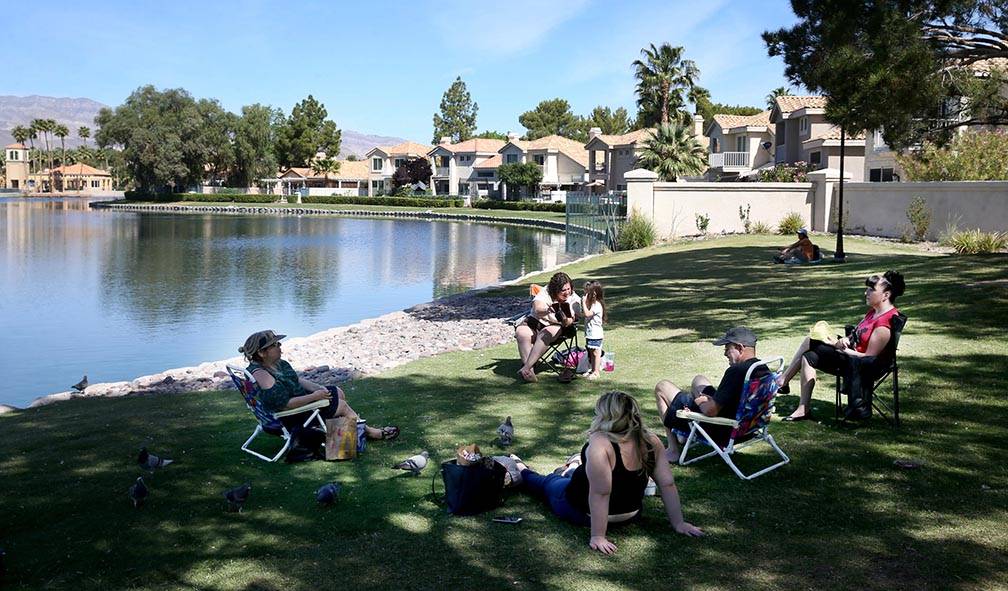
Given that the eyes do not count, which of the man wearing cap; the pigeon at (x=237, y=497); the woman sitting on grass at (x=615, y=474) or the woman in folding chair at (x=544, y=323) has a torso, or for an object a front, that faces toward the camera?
the woman in folding chair

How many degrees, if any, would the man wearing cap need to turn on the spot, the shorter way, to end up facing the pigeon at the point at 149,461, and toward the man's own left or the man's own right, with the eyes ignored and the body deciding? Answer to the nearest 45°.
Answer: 0° — they already face it

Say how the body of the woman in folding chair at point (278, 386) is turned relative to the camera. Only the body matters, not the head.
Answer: to the viewer's right

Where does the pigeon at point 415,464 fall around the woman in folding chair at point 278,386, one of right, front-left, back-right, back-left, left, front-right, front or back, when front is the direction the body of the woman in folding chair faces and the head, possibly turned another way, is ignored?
front-right

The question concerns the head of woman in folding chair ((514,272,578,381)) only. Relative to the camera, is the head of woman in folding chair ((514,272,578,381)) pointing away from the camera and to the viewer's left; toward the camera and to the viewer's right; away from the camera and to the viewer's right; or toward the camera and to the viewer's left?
toward the camera and to the viewer's right

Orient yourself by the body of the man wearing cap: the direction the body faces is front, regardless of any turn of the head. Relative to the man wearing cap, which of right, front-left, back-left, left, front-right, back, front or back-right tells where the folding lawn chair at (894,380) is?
back-right

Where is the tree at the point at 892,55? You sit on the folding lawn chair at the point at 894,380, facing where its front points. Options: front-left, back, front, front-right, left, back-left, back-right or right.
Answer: right

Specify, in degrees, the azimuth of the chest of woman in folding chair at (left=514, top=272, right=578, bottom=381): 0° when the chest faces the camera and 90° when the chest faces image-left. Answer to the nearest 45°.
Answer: approximately 0°

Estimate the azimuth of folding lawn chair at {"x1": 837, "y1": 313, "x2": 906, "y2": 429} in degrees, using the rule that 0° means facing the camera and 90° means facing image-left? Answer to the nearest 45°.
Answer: approximately 90°

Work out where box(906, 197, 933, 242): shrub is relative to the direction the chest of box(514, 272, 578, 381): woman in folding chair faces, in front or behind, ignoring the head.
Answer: behind

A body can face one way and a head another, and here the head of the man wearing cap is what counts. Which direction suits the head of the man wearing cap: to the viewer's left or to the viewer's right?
to the viewer's left

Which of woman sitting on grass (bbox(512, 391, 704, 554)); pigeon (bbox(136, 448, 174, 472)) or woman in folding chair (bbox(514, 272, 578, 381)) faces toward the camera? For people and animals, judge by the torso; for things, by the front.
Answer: the woman in folding chair

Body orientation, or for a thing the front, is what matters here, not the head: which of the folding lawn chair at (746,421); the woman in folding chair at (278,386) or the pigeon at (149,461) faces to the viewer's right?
the woman in folding chair

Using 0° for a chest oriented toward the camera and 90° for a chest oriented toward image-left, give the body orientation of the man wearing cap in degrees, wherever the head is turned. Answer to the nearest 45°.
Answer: approximately 90°
